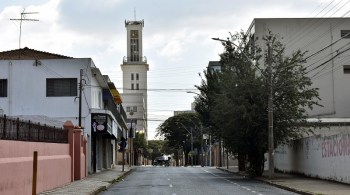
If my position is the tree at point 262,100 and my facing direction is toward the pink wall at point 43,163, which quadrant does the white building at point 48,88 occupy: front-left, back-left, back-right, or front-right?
front-right

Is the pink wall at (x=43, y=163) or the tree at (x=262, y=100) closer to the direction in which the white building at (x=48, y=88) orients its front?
the tree

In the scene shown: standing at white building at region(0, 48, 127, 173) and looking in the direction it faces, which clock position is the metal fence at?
The metal fence is roughly at 3 o'clock from the white building.

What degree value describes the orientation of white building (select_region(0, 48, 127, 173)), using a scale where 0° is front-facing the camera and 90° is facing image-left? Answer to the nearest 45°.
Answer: approximately 270°

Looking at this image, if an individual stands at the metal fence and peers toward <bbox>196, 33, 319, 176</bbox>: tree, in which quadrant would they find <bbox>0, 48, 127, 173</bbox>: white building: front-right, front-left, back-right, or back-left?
front-left

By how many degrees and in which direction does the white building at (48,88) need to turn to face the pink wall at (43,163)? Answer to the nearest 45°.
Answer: approximately 90° to its right

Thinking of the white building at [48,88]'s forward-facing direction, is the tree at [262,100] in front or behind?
in front

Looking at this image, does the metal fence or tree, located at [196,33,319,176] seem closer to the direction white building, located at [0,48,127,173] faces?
the tree
